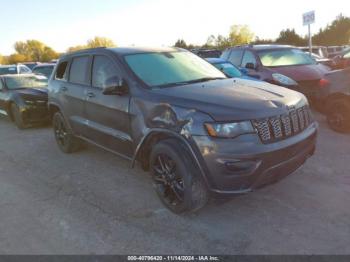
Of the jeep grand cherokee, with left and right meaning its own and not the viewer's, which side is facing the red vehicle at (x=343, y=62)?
left

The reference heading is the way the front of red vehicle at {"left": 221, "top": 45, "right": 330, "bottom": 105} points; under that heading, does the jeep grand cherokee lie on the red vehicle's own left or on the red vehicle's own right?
on the red vehicle's own right

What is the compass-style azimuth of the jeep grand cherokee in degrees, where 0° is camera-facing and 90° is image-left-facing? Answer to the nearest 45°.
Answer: approximately 315°

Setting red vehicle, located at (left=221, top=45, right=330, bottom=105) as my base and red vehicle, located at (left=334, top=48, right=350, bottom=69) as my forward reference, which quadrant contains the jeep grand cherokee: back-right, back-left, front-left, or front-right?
back-right

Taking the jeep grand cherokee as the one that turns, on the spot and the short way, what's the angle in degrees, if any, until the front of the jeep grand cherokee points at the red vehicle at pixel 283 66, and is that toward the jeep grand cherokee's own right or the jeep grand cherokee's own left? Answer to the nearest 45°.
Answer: approximately 90° to the jeep grand cherokee's own left

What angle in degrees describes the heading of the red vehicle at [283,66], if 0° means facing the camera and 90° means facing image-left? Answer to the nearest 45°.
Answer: approximately 315°

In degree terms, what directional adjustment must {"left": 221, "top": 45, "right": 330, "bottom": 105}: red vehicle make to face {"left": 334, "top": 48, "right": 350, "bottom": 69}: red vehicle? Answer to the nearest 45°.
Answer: approximately 45° to its left
